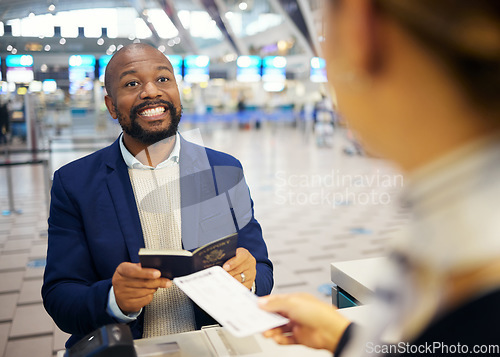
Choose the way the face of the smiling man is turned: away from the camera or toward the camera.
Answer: toward the camera

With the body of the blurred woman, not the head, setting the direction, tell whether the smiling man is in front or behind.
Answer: in front

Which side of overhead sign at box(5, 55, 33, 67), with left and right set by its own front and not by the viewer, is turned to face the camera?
front

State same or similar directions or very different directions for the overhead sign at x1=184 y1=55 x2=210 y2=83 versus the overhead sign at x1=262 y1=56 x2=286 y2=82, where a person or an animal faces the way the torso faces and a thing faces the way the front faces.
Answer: same or similar directions

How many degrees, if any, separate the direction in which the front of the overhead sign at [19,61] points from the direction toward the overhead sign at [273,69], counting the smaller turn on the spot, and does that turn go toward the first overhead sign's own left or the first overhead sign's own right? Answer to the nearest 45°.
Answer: approximately 135° to the first overhead sign's own left

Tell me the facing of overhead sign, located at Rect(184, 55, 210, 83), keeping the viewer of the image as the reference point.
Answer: facing the viewer

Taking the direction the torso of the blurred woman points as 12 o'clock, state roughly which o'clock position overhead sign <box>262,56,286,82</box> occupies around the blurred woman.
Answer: The overhead sign is roughly at 1 o'clock from the blurred woman.

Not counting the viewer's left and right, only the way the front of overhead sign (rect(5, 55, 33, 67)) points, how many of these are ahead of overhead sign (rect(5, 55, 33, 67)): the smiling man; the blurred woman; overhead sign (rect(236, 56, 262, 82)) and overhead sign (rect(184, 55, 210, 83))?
2

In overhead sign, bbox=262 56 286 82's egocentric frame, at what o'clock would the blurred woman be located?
The blurred woman is roughly at 12 o'clock from the overhead sign.

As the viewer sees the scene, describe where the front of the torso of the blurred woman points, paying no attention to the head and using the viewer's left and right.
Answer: facing away from the viewer and to the left of the viewer

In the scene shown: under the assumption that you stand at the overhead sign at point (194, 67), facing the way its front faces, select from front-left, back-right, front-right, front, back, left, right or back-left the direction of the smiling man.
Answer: front

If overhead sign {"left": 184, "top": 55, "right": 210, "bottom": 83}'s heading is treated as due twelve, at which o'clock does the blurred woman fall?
The blurred woman is roughly at 12 o'clock from the overhead sign.

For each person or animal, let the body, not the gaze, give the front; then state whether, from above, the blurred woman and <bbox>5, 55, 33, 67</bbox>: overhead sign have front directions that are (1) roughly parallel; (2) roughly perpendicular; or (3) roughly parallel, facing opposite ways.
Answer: roughly parallel, facing opposite ways

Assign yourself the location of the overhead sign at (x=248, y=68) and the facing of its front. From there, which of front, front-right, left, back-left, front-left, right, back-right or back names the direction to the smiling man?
front

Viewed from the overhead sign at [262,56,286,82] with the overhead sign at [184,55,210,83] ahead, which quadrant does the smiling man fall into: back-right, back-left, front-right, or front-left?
front-left

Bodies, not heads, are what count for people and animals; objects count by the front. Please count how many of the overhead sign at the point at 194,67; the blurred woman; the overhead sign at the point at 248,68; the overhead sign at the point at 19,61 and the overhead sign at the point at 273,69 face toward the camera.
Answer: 4

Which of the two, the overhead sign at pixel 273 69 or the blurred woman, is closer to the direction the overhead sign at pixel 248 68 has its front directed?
the blurred woman

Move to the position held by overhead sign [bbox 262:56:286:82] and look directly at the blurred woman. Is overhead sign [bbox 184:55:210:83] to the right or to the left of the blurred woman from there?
right
